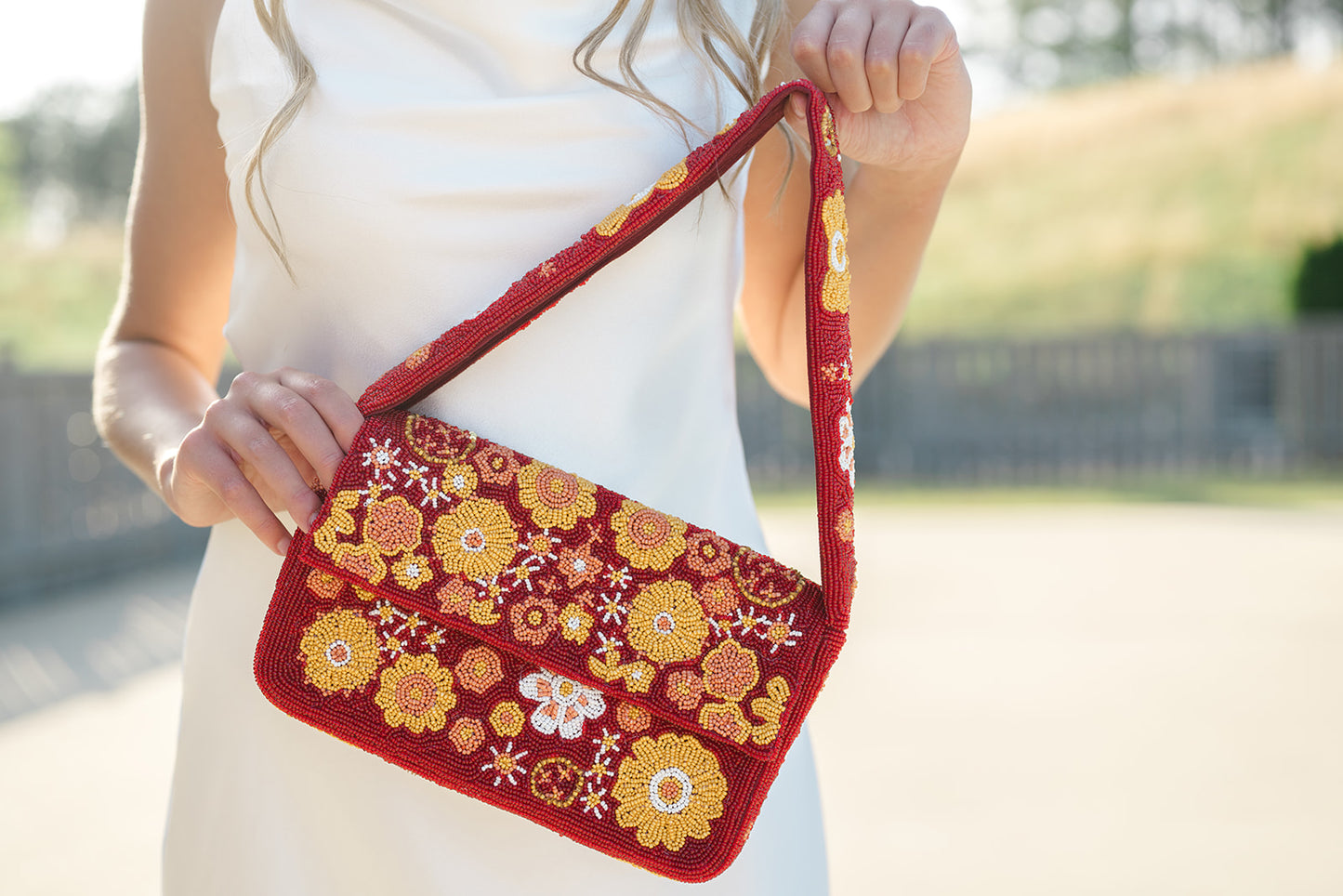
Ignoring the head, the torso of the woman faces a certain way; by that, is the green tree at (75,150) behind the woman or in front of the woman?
behind

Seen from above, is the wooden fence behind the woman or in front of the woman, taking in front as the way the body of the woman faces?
behind

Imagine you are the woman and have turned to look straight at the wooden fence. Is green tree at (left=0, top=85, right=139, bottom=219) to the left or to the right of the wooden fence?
left

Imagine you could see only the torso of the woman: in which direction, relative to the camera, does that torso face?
toward the camera
